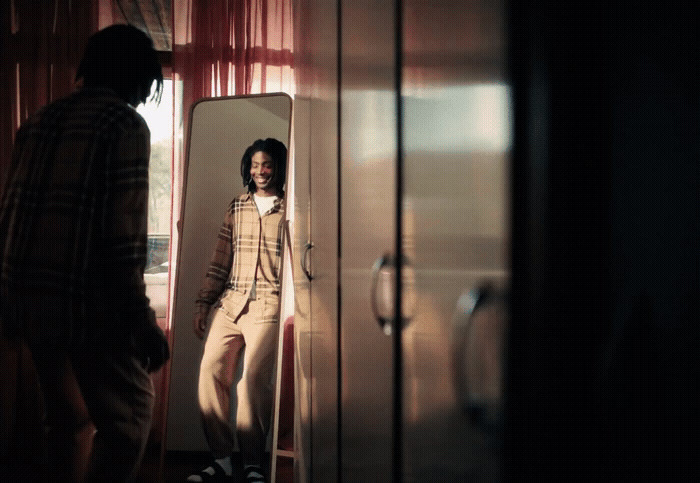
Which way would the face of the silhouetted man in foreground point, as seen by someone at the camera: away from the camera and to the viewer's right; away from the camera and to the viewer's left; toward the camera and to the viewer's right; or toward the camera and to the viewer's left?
away from the camera and to the viewer's right

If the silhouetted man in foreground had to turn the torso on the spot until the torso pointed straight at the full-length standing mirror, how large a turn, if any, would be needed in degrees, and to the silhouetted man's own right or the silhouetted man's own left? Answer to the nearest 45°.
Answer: approximately 45° to the silhouetted man's own left

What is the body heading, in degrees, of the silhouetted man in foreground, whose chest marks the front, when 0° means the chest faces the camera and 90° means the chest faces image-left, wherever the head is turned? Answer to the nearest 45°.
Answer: approximately 225°
